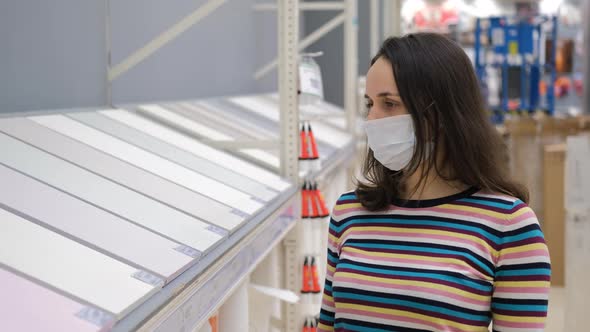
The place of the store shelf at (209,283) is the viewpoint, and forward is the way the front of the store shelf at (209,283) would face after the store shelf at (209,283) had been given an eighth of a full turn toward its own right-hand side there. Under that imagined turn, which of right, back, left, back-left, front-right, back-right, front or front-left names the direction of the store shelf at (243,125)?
back

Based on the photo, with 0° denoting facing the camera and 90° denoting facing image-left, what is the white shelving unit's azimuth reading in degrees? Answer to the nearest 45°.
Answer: approximately 315°

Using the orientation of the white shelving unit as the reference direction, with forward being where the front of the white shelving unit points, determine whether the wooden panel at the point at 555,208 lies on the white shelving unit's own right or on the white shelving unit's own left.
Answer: on the white shelving unit's own left

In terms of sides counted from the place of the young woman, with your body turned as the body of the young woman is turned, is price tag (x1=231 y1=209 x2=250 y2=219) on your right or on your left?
on your right

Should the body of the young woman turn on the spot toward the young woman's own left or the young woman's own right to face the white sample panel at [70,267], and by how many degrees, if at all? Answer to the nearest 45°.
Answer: approximately 45° to the young woman's own right

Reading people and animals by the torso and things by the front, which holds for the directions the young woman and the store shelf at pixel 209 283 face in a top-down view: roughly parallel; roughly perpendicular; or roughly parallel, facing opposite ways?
roughly perpendicular

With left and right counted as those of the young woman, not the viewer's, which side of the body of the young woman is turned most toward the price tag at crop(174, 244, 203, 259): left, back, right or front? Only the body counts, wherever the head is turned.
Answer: right

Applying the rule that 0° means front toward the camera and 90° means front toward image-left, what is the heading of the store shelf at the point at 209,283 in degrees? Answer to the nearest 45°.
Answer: approximately 315°

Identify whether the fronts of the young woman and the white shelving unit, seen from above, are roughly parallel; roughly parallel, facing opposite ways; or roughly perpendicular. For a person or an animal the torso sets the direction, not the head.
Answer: roughly perpendicular

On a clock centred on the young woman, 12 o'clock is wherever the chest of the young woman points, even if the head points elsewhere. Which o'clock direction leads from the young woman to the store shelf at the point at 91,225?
The store shelf is roughly at 2 o'clock from the young woman.

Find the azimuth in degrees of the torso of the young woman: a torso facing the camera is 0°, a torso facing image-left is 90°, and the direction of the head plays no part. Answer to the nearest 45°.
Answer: approximately 45°
